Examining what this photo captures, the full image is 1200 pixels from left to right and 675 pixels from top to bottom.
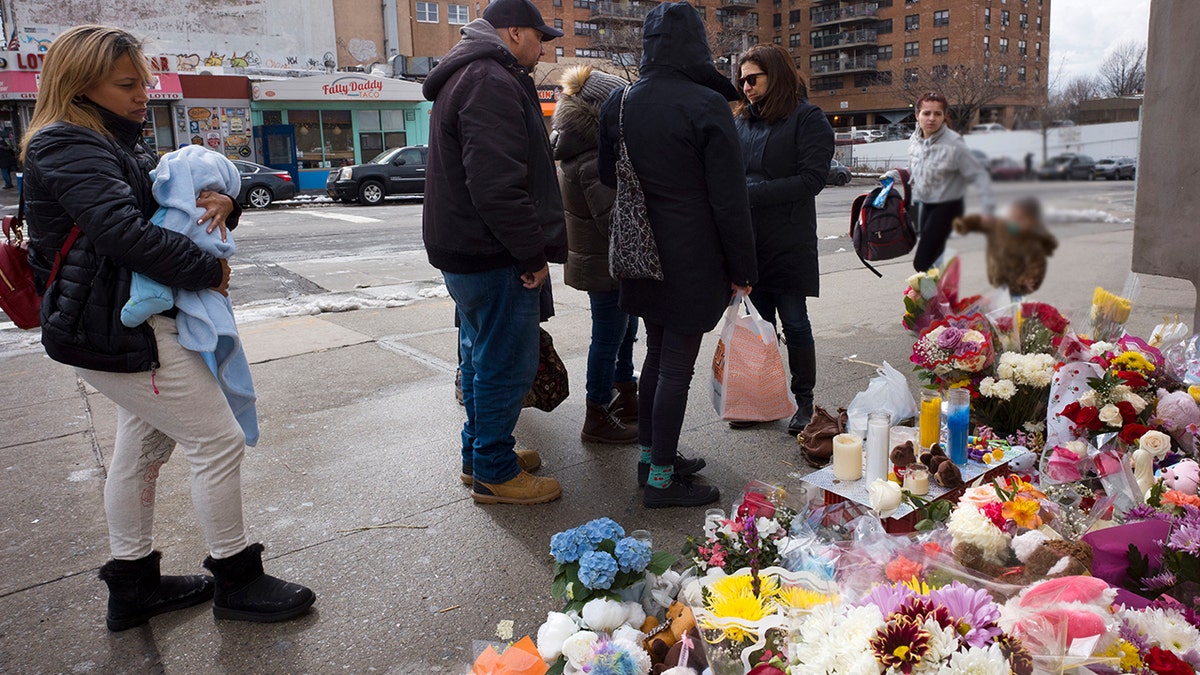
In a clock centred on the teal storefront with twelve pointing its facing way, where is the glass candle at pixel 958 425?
The glass candle is roughly at 12 o'clock from the teal storefront.

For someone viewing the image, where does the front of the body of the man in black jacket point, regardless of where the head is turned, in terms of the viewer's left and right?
facing to the right of the viewer

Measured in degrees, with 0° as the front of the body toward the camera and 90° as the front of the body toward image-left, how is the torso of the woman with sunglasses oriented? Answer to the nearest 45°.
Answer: approximately 45°

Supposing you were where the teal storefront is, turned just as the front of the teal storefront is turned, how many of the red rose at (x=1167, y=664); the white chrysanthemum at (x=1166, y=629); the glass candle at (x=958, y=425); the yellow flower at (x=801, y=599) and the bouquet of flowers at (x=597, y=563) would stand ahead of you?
5

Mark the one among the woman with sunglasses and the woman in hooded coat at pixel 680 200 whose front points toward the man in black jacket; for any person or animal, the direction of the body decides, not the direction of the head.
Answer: the woman with sunglasses

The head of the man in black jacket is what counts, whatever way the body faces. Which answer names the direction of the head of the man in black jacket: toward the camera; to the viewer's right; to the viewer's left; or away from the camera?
to the viewer's right

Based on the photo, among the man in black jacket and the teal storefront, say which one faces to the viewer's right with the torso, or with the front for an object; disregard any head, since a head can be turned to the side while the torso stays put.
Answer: the man in black jacket

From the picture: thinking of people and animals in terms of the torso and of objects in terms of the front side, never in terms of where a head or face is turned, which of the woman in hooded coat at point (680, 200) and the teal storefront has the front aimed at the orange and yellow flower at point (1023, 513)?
the teal storefront

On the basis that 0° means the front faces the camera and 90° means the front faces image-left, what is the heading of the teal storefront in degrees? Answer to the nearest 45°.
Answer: approximately 0°

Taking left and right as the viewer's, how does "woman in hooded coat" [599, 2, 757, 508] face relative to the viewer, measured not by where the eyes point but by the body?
facing away from the viewer and to the right of the viewer

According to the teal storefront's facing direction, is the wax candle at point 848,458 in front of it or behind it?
in front

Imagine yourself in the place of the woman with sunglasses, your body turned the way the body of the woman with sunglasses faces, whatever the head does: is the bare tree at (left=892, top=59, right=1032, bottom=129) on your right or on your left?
on your left

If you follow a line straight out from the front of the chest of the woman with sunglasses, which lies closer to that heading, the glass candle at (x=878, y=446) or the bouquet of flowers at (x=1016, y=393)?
the glass candle
